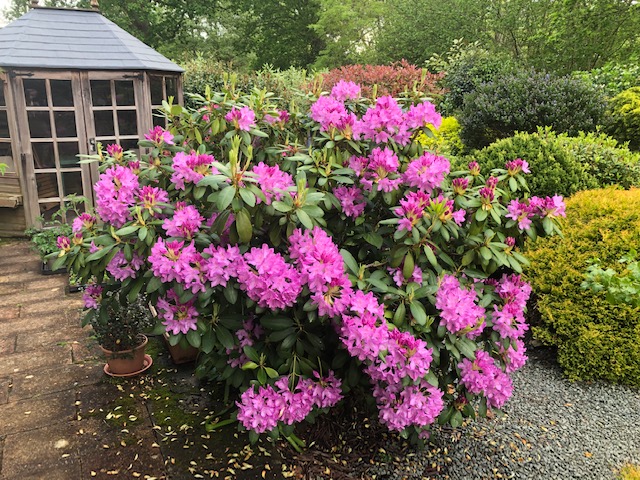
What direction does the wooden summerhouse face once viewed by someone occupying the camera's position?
facing the viewer

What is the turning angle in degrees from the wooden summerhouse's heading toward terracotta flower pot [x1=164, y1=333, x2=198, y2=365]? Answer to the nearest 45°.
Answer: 0° — it already faces it

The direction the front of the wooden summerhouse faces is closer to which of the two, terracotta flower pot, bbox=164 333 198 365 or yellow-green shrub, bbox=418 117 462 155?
the terracotta flower pot

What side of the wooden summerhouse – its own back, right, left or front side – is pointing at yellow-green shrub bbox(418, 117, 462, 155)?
left

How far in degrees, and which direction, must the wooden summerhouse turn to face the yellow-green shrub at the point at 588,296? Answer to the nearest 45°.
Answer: approximately 45° to its left

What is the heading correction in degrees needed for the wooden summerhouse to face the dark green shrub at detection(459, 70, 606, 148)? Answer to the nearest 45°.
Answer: approximately 90° to its left

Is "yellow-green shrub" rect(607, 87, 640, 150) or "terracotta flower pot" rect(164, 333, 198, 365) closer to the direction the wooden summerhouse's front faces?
the terracotta flower pot

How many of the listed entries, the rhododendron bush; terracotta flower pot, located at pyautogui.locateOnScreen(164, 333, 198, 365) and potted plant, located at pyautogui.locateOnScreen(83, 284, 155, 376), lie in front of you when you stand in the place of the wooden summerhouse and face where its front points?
3

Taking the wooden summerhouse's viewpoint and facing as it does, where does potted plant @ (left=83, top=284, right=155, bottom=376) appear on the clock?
The potted plant is roughly at 12 o'clock from the wooden summerhouse.

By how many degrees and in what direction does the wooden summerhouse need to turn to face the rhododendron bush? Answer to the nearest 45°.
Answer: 0° — it already faces it

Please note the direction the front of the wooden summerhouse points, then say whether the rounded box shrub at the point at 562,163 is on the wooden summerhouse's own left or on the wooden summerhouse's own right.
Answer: on the wooden summerhouse's own left
